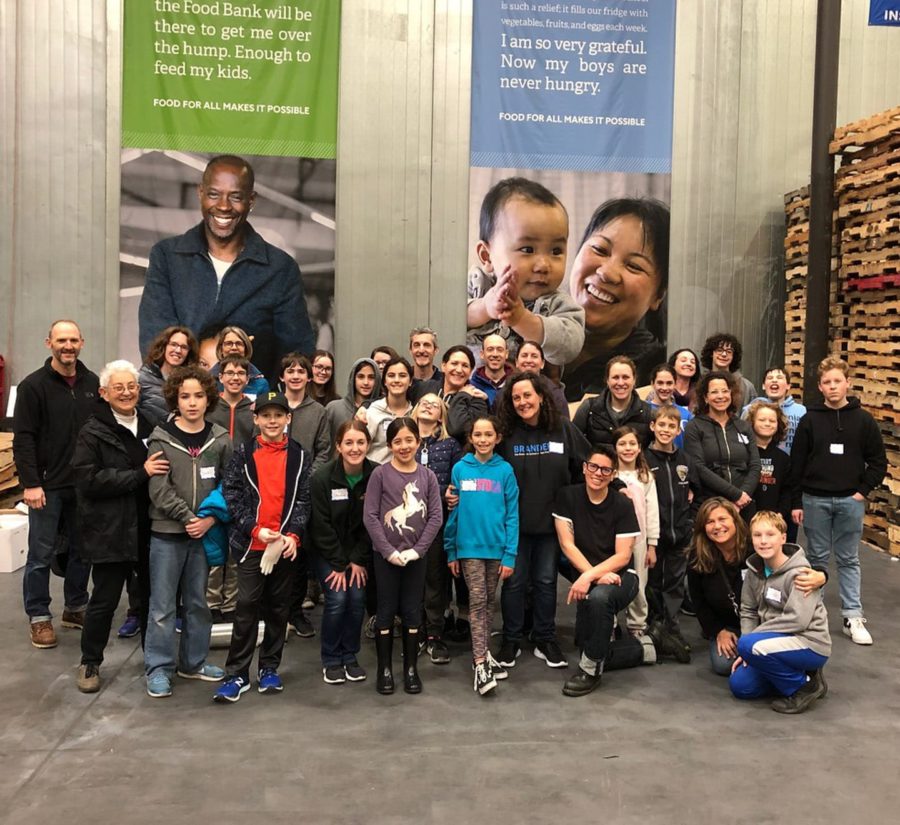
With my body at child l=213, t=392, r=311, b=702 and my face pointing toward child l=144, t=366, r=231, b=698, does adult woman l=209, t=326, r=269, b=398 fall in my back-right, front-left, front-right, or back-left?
front-right

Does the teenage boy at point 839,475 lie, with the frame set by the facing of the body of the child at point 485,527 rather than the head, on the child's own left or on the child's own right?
on the child's own left

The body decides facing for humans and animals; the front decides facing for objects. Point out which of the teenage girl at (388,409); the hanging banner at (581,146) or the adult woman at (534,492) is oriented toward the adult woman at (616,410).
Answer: the hanging banner

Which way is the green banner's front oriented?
toward the camera

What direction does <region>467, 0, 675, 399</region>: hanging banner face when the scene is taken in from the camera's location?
facing the viewer

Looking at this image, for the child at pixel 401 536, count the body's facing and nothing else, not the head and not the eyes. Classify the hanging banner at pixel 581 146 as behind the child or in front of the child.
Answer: behind

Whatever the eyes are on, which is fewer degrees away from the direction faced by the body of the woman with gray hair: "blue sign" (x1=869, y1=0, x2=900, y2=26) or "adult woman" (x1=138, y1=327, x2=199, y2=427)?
the blue sign

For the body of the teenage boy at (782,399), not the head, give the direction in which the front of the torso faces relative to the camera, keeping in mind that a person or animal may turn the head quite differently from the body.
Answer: toward the camera

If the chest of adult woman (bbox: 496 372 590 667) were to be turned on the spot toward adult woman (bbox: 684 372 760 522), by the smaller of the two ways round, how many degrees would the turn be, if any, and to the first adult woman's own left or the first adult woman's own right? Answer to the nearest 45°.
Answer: approximately 135° to the first adult woman's own left

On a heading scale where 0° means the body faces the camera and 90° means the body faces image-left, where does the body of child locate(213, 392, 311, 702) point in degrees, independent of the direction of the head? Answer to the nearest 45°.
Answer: approximately 0°

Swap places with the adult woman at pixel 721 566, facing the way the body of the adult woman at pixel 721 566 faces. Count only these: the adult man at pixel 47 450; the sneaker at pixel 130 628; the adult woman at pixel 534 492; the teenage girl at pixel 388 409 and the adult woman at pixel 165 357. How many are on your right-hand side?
5
